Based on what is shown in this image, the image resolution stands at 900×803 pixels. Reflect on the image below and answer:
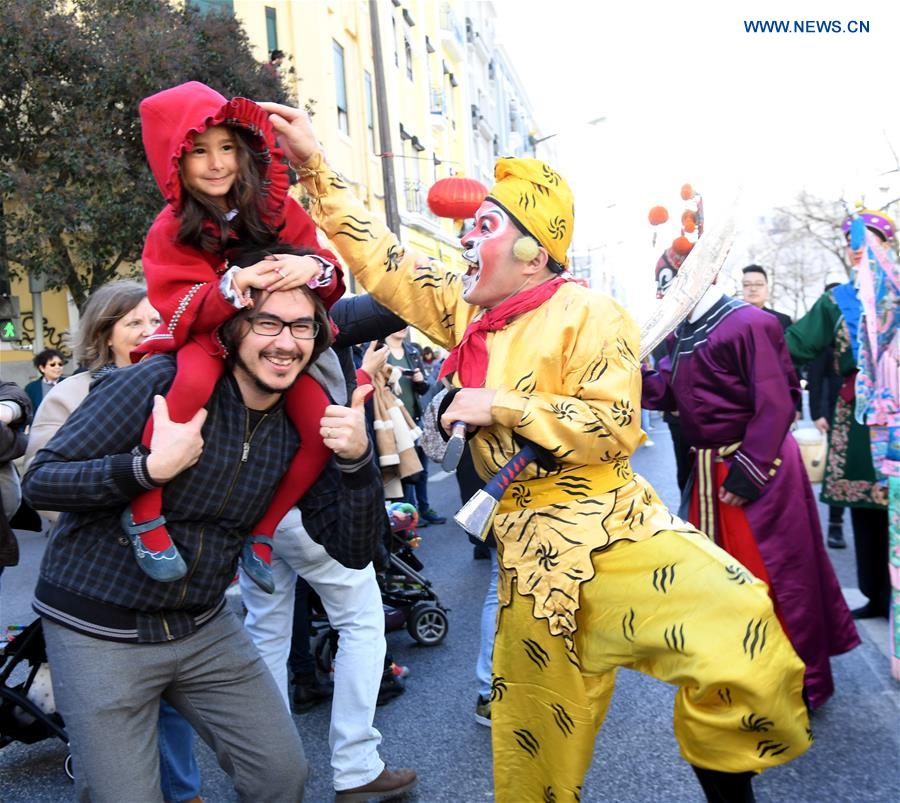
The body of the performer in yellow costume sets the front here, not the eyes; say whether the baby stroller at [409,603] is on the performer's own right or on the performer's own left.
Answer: on the performer's own right

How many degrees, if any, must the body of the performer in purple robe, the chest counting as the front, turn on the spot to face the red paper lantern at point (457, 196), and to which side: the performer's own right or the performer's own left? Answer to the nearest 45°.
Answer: approximately 90° to the performer's own right

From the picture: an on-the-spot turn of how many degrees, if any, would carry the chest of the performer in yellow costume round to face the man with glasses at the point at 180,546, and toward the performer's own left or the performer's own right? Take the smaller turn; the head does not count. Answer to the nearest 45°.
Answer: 0° — they already face them

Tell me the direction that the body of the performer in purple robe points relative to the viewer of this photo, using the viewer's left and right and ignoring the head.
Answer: facing the viewer and to the left of the viewer

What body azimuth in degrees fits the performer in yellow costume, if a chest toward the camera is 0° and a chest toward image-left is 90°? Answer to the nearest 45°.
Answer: approximately 90°

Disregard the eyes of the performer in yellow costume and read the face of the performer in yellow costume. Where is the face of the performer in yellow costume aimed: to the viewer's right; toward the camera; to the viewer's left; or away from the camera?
to the viewer's left

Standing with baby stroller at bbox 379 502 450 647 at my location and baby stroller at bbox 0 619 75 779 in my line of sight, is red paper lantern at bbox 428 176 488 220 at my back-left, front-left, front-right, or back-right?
back-right

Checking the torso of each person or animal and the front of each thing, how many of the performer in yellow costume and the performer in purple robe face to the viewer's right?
0

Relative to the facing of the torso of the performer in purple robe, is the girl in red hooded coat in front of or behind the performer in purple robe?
in front

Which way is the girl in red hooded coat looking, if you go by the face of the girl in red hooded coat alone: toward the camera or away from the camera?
toward the camera

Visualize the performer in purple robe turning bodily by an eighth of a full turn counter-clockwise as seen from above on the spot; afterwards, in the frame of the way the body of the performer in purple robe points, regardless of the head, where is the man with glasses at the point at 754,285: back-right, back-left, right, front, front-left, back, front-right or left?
back

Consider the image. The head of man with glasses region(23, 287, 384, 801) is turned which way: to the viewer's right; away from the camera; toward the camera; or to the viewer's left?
toward the camera

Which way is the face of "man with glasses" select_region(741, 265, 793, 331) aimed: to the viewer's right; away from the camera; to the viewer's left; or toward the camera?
toward the camera
